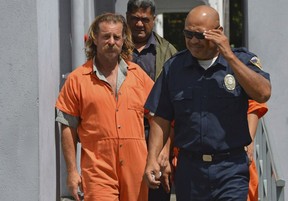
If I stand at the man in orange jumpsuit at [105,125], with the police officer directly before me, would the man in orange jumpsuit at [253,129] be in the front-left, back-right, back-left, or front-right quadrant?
front-left

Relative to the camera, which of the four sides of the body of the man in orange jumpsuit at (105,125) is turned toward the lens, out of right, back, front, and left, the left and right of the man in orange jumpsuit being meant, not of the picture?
front

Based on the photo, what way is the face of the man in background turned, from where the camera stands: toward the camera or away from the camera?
toward the camera

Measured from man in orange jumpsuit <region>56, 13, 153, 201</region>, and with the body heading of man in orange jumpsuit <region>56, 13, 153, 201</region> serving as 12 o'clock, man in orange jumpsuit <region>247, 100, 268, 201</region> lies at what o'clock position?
man in orange jumpsuit <region>247, 100, 268, 201</region> is roughly at 9 o'clock from man in orange jumpsuit <region>56, 13, 153, 201</region>.

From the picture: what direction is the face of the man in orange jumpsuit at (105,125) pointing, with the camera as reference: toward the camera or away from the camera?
toward the camera

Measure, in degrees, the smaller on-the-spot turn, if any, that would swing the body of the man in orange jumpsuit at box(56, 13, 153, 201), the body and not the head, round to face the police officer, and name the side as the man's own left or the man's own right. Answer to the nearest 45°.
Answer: approximately 45° to the man's own left
